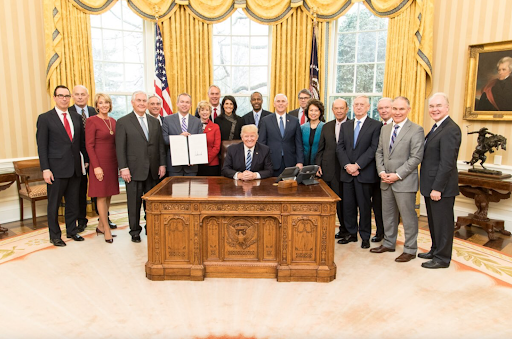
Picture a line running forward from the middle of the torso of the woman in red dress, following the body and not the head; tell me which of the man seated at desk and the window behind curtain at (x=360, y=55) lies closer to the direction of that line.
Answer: the man seated at desk

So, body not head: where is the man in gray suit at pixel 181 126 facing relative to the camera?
toward the camera

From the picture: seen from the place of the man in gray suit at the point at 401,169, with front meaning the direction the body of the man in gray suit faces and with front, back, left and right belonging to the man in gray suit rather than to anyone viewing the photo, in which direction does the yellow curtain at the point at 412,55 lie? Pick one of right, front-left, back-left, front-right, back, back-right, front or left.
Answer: back-right

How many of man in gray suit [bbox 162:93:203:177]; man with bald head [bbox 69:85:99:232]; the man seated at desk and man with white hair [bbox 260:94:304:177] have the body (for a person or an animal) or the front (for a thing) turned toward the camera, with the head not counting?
4

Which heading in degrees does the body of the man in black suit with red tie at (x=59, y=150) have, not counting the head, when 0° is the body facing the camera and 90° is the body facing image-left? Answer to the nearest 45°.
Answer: approximately 315°

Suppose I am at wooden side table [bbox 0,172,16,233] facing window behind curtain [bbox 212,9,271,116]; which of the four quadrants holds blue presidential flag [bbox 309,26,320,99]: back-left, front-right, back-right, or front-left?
front-right

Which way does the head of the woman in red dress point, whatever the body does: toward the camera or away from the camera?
toward the camera

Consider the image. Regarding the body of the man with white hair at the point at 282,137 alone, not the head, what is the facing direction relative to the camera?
toward the camera

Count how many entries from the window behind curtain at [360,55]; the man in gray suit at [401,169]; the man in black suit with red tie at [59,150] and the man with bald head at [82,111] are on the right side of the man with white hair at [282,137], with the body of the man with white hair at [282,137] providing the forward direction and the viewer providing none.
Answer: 2

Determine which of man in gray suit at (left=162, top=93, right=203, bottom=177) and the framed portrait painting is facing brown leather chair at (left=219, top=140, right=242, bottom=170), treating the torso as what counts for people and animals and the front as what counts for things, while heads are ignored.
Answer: the framed portrait painting

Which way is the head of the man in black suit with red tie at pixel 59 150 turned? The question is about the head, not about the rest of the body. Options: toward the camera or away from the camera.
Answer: toward the camera

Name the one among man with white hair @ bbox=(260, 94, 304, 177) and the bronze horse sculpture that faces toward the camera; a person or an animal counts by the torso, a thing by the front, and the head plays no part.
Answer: the man with white hair

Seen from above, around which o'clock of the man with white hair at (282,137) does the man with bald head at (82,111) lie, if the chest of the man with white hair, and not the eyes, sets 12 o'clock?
The man with bald head is roughly at 3 o'clock from the man with white hair.

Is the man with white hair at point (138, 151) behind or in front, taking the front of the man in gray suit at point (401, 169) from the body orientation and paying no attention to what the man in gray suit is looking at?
in front

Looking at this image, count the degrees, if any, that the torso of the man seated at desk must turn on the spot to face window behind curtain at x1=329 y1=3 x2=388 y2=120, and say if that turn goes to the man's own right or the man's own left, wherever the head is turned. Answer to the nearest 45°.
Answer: approximately 135° to the man's own left

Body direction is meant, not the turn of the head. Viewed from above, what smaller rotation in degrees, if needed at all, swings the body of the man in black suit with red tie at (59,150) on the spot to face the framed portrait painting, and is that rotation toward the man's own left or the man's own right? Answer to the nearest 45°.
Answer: approximately 45° to the man's own left
